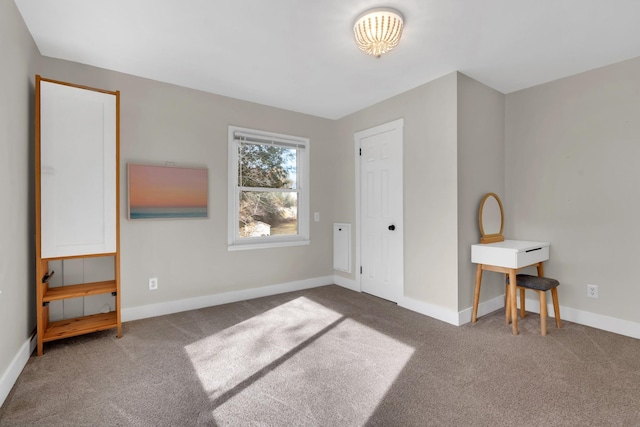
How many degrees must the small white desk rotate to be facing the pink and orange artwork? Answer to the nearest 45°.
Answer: approximately 90° to its right

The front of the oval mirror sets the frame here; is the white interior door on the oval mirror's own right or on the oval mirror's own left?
on the oval mirror's own right

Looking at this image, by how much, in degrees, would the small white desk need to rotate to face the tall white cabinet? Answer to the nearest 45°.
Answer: approximately 90° to its right

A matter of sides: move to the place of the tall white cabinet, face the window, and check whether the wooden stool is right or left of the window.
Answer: right

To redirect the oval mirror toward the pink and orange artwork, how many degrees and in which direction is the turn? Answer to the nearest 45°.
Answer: approximately 90° to its right

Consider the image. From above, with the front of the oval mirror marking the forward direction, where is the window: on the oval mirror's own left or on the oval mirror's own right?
on the oval mirror's own right

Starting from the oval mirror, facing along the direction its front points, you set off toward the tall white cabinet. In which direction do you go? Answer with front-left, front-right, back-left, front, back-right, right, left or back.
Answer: right
